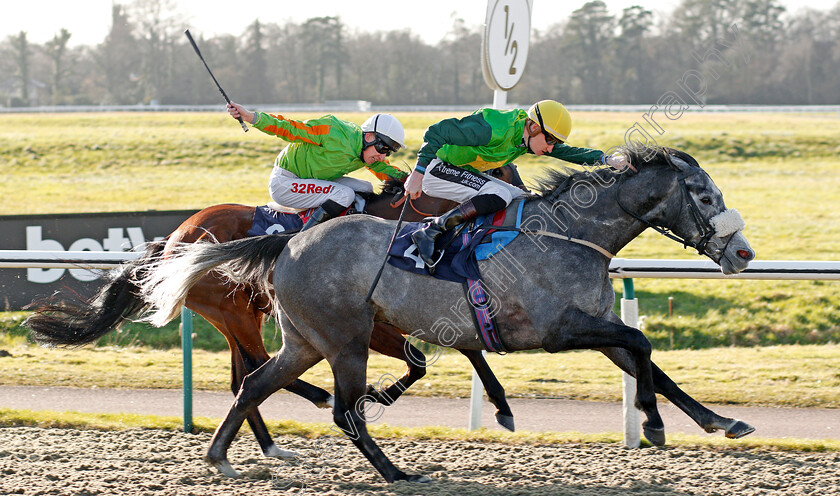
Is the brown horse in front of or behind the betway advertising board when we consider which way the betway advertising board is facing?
in front

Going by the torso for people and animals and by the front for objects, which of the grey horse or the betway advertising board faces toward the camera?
the betway advertising board

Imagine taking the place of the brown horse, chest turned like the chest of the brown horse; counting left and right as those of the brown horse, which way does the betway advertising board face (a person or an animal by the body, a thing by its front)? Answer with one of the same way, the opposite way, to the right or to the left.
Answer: to the right

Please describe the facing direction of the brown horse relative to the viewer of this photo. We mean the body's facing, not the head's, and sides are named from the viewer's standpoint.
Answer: facing to the right of the viewer

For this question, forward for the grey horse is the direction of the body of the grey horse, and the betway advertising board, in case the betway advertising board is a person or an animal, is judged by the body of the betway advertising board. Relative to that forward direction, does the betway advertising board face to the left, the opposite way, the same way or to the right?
to the right

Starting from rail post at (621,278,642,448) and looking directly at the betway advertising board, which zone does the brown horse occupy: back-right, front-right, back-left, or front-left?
front-left

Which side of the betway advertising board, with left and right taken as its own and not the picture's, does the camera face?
front

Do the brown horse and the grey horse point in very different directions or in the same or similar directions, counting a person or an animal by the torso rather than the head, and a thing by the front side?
same or similar directions

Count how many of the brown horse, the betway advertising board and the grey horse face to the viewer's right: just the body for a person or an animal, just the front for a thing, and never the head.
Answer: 2

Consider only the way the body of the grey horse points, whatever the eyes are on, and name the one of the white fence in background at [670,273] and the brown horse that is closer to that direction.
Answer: the white fence in background

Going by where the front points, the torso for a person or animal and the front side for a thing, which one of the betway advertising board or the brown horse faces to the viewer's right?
the brown horse

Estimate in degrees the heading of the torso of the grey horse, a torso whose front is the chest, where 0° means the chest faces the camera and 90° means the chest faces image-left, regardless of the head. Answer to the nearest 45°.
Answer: approximately 270°

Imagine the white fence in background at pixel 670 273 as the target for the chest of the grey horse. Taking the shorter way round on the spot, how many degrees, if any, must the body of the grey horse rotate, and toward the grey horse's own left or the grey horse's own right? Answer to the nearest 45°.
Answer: approximately 45° to the grey horse's own left

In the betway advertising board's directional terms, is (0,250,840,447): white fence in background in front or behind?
in front

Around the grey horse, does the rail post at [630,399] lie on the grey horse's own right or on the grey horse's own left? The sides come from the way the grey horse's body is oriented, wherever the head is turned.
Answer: on the grey horse's own left
